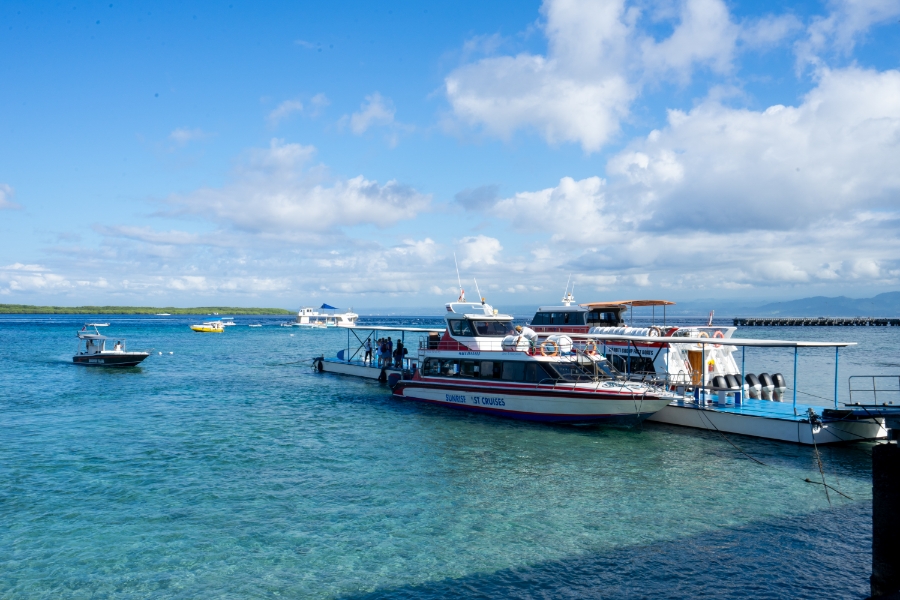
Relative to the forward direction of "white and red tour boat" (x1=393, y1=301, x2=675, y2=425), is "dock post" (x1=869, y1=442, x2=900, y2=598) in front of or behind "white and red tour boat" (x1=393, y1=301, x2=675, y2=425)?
in front

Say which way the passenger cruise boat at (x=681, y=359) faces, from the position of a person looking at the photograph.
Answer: facing away from the viewer and to the left of the viewer

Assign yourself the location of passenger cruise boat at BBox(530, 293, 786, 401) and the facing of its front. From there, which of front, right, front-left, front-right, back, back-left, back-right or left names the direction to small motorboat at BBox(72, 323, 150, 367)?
front-left

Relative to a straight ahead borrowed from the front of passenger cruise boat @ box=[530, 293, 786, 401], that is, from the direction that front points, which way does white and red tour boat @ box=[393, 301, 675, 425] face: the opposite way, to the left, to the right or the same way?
the opposite way

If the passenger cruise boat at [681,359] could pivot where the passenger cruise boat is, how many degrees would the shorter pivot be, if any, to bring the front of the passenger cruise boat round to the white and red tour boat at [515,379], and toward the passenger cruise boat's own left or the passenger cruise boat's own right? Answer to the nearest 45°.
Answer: approximately 90° to the passenger cruise boat's own left

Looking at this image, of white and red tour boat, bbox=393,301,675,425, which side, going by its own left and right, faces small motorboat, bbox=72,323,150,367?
back
